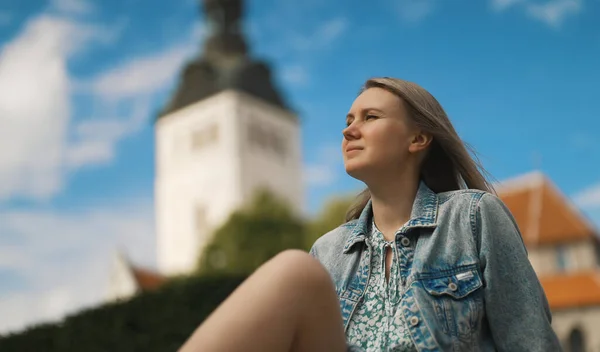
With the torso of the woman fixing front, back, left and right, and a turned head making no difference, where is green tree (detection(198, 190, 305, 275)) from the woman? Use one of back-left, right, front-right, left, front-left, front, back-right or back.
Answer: back-right

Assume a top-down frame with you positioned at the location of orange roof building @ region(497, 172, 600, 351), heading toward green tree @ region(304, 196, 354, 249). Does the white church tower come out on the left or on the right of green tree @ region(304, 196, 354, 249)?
right

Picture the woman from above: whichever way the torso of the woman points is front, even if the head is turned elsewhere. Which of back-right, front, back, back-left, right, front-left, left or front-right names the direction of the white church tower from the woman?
back-right

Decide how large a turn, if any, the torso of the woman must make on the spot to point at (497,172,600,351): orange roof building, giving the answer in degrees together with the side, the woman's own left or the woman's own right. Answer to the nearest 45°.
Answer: approximately 135° to the woman's own right

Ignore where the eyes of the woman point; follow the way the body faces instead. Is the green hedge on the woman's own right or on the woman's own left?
on the woman's own right

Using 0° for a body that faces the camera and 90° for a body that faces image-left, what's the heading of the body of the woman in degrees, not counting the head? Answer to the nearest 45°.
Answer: approximately 45°
